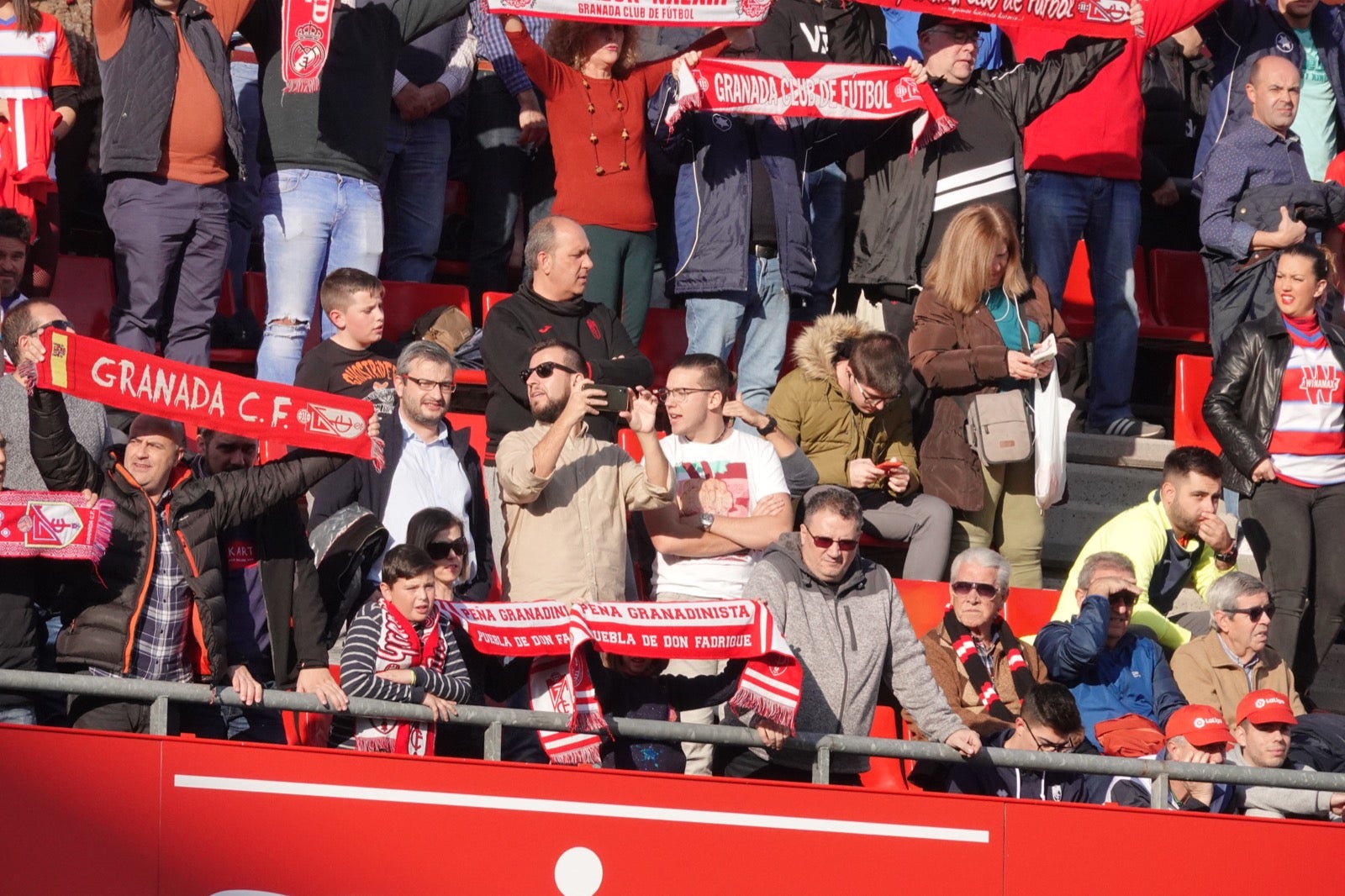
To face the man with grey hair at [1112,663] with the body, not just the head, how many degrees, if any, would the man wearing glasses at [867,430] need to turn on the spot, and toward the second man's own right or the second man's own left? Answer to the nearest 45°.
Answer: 0° — they already face them

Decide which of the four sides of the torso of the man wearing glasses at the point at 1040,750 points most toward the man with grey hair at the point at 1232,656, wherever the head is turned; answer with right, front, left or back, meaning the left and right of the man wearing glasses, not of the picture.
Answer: left

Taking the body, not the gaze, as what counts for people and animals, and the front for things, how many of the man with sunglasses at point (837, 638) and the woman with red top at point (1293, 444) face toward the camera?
2

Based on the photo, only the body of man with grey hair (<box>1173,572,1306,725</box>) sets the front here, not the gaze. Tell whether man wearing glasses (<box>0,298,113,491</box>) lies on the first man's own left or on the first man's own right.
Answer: on the first man's own right

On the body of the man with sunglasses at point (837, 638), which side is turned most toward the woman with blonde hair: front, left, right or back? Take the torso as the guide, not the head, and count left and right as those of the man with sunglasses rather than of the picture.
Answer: back

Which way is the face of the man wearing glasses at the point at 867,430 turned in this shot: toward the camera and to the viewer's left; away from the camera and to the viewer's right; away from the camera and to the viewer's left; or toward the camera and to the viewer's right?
toward the camera and to the viewer's right

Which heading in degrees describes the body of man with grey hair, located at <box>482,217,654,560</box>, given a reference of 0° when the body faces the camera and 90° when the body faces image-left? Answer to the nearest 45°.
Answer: approximately 315°

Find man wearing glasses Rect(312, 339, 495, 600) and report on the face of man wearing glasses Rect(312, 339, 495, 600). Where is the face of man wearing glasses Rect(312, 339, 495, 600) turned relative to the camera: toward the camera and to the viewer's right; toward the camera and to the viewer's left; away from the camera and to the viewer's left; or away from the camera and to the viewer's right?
toward the camera and to the viewer's right
